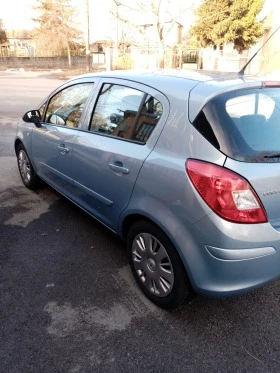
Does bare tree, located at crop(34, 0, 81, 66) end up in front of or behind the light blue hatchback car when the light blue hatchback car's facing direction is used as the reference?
in front

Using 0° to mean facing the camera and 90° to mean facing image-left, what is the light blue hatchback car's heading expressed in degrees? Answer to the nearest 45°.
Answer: approximately 135°
